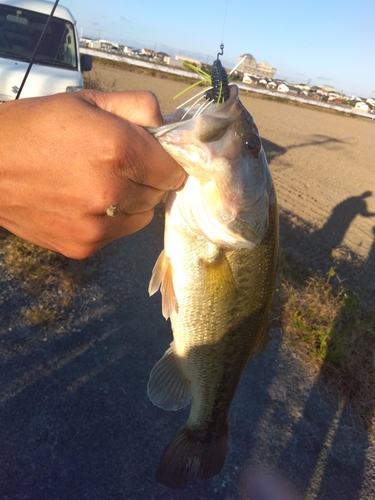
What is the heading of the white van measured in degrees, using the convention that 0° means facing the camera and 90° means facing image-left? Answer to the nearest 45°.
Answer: approximately 0°

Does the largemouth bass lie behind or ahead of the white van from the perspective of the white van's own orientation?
ahead
